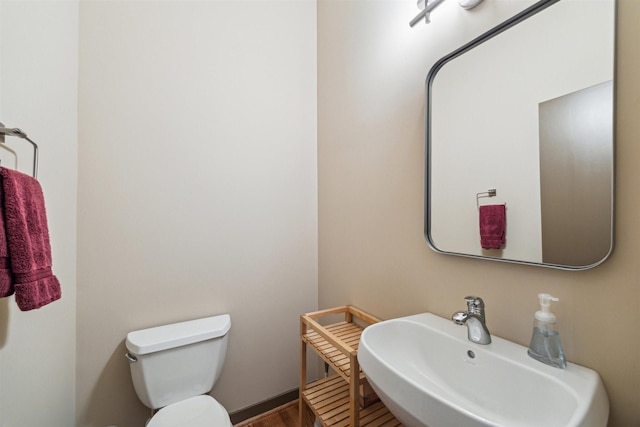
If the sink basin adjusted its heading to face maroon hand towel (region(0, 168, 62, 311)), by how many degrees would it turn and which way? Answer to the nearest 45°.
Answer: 0° — it already faces it

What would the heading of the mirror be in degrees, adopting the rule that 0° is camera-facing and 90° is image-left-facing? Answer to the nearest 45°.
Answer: approximately 45°
